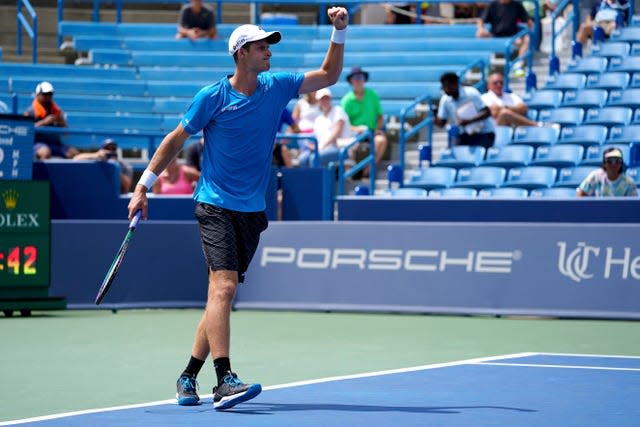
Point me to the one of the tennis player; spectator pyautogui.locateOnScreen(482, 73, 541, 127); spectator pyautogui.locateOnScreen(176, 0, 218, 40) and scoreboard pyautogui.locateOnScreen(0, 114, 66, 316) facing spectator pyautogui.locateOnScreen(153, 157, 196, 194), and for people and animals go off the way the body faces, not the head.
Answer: spectator pyautogui.locateOnScreen(176, 0, 218, 40)

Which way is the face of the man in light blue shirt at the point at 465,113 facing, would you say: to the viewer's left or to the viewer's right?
to the viewer's left

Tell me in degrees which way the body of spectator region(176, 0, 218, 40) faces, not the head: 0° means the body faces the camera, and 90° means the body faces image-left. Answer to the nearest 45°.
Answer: approximately 0°

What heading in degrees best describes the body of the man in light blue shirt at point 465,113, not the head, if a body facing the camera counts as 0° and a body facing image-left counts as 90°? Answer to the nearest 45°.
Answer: approximately 45°

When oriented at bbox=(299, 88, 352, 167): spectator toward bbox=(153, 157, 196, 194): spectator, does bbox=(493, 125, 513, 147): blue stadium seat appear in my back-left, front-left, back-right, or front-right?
back-left

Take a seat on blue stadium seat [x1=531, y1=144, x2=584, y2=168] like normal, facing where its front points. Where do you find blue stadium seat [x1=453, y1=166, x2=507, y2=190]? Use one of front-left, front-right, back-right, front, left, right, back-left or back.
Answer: right

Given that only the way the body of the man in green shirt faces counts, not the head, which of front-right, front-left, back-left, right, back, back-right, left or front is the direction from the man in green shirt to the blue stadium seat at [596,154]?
front-left

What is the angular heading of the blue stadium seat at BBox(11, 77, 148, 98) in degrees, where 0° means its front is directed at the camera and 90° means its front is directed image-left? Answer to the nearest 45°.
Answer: approximately 0°

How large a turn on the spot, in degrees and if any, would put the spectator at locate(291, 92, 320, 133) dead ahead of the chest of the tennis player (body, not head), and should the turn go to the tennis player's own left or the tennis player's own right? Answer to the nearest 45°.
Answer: approximately 135° to the tennis player's own left

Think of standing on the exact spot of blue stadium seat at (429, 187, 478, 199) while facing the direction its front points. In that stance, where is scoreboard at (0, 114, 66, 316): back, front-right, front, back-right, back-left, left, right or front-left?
front-right

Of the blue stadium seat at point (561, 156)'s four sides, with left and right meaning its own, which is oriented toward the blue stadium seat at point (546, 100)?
back
